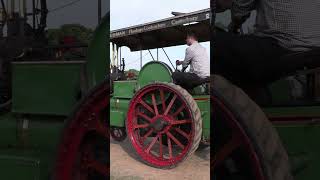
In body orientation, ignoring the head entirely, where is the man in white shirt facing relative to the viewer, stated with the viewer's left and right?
facing away from the viewer and to the left of the viewer
